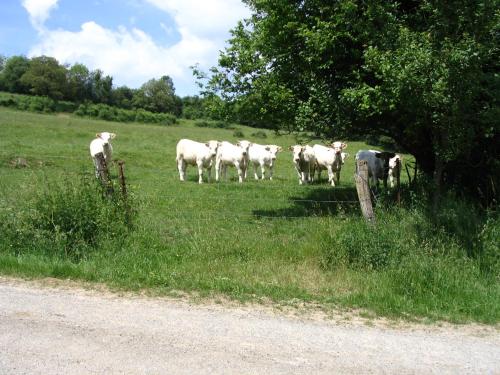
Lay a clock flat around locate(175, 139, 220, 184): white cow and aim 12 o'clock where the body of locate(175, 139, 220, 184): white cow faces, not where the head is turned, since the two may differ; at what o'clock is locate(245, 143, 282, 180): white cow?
locate(245, 143, 282, 180): white cow is roughly at 9 o'clock from locate(175, 139, 220, 184): white cow.

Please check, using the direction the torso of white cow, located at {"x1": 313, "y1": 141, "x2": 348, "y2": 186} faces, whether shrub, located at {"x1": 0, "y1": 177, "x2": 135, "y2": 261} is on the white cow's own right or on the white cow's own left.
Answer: on the white cow's own right

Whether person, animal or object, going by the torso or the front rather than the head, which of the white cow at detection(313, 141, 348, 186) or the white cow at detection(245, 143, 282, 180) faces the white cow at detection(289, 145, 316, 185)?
the white cow at detection(245, 143, 282, 180)

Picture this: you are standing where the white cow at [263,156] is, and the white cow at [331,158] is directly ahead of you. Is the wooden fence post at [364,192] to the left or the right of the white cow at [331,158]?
right

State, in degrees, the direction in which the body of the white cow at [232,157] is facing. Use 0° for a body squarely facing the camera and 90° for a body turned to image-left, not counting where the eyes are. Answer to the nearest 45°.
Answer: approximately 315°

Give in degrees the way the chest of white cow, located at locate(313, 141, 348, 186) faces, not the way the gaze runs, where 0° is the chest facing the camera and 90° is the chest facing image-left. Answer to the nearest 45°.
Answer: approximately 315°
